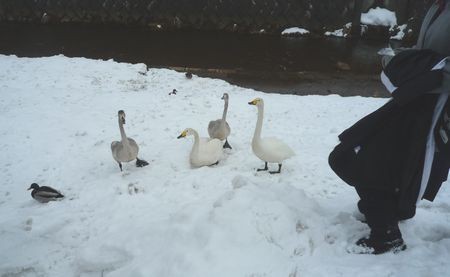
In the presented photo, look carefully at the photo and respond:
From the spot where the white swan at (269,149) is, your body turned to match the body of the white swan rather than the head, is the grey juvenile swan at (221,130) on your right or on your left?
on your right

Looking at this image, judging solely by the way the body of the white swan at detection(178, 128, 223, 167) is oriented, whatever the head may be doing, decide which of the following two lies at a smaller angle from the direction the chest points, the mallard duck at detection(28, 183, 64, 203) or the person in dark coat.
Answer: the mallard duck

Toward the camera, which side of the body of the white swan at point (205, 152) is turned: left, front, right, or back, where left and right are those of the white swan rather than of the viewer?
left

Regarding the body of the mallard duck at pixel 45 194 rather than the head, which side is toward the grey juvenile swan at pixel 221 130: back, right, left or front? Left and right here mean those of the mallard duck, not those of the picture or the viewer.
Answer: back

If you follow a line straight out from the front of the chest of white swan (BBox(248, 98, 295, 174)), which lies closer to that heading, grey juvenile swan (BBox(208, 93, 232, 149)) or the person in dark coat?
the grey juvenile swan

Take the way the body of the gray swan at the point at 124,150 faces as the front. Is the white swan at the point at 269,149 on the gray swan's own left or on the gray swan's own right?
on the gray swan's own left

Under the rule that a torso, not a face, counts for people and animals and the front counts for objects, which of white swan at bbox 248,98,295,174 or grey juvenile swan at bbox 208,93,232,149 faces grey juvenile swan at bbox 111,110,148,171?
white swan at bbox 248,98,295,174

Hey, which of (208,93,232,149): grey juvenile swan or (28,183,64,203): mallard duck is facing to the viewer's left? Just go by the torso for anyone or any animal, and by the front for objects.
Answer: the mallard duck

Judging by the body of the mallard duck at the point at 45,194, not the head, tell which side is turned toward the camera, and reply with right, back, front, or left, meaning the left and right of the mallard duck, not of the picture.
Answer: left
